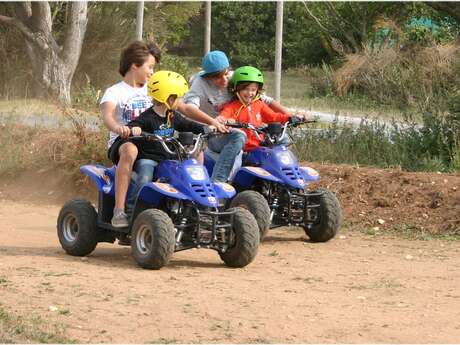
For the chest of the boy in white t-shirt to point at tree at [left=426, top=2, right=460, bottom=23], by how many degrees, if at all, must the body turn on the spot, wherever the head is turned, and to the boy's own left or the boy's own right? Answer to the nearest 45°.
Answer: approximately 90° to the boy's own left

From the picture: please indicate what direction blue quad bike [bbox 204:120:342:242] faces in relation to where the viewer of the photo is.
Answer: facing the viewer and to the right of the viewer

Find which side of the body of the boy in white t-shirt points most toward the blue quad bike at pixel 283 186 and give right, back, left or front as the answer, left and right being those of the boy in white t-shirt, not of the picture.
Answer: left

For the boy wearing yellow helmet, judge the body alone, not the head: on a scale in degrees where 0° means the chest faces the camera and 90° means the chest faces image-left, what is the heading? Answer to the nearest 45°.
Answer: approximately 315°

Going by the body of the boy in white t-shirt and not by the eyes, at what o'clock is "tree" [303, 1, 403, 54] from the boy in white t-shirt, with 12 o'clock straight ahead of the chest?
The tree is roughly at 8 o'clock from the boy in white t-shirt.

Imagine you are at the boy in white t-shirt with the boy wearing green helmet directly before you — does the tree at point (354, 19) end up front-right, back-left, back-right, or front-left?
front-left

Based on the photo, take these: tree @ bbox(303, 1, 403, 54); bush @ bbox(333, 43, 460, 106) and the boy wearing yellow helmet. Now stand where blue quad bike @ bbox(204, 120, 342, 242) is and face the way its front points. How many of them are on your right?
1

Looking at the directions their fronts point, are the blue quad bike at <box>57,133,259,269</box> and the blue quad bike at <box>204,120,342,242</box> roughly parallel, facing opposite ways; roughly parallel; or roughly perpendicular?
roughly parallel

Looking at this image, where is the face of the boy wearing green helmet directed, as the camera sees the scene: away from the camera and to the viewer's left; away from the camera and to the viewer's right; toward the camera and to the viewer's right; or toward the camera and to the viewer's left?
toward the camera and to the viewer's right

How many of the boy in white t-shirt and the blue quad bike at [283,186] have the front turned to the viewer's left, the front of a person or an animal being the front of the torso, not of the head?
0
